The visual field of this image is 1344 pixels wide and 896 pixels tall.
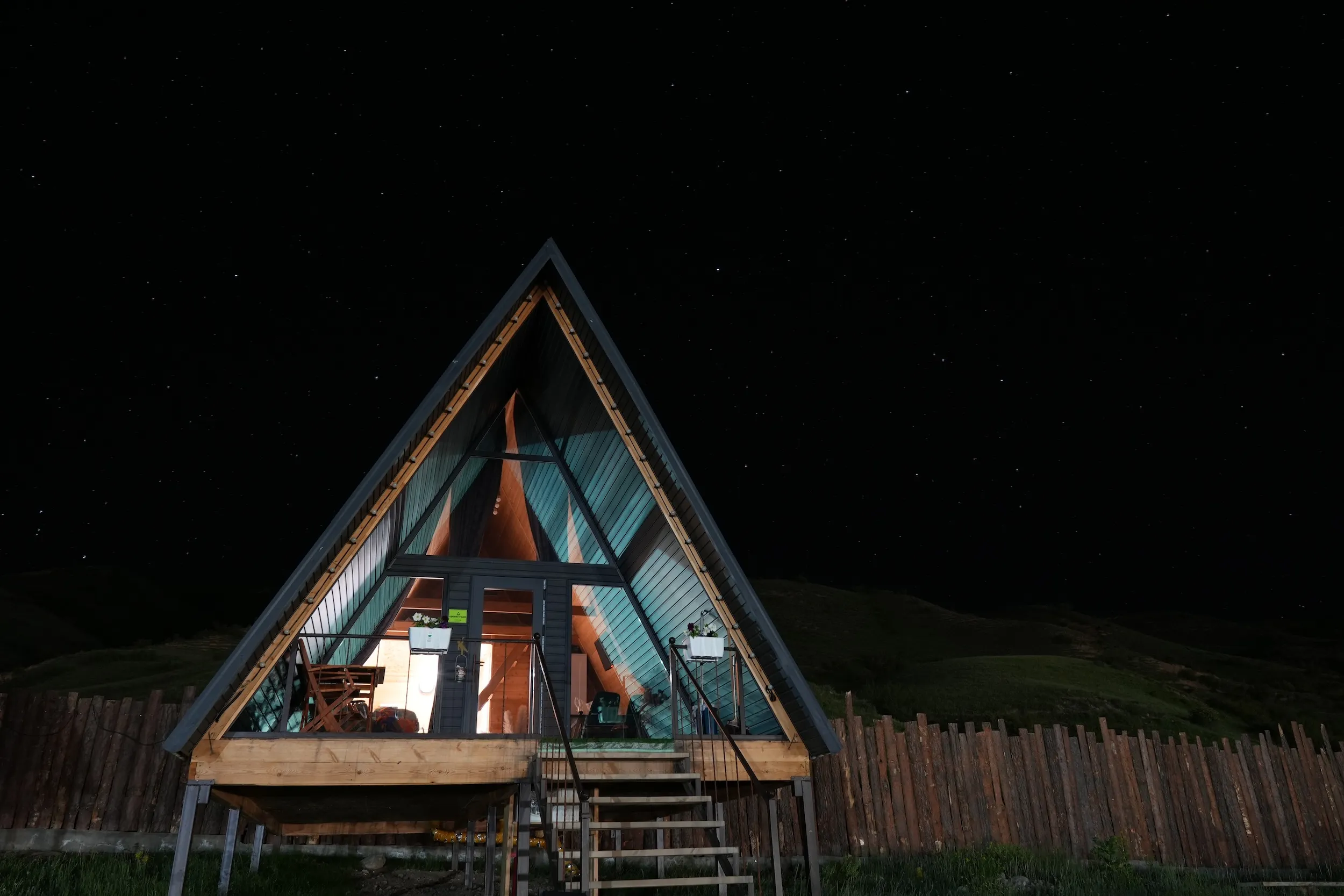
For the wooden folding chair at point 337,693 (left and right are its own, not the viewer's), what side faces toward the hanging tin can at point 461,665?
front

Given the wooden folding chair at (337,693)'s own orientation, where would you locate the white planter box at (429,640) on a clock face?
The white planter box is roughly at 2 o'clock from the wooden folding chair.

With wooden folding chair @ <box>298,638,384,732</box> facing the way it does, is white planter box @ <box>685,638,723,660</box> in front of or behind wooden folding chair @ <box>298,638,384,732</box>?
in front

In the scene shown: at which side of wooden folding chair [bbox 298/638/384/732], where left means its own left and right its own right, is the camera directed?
right

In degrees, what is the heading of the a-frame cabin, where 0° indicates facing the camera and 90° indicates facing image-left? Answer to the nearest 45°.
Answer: approximately 0°

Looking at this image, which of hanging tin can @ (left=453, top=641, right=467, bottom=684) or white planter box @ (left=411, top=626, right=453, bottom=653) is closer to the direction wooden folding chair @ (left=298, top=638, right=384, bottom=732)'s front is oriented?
the hanging tin can
